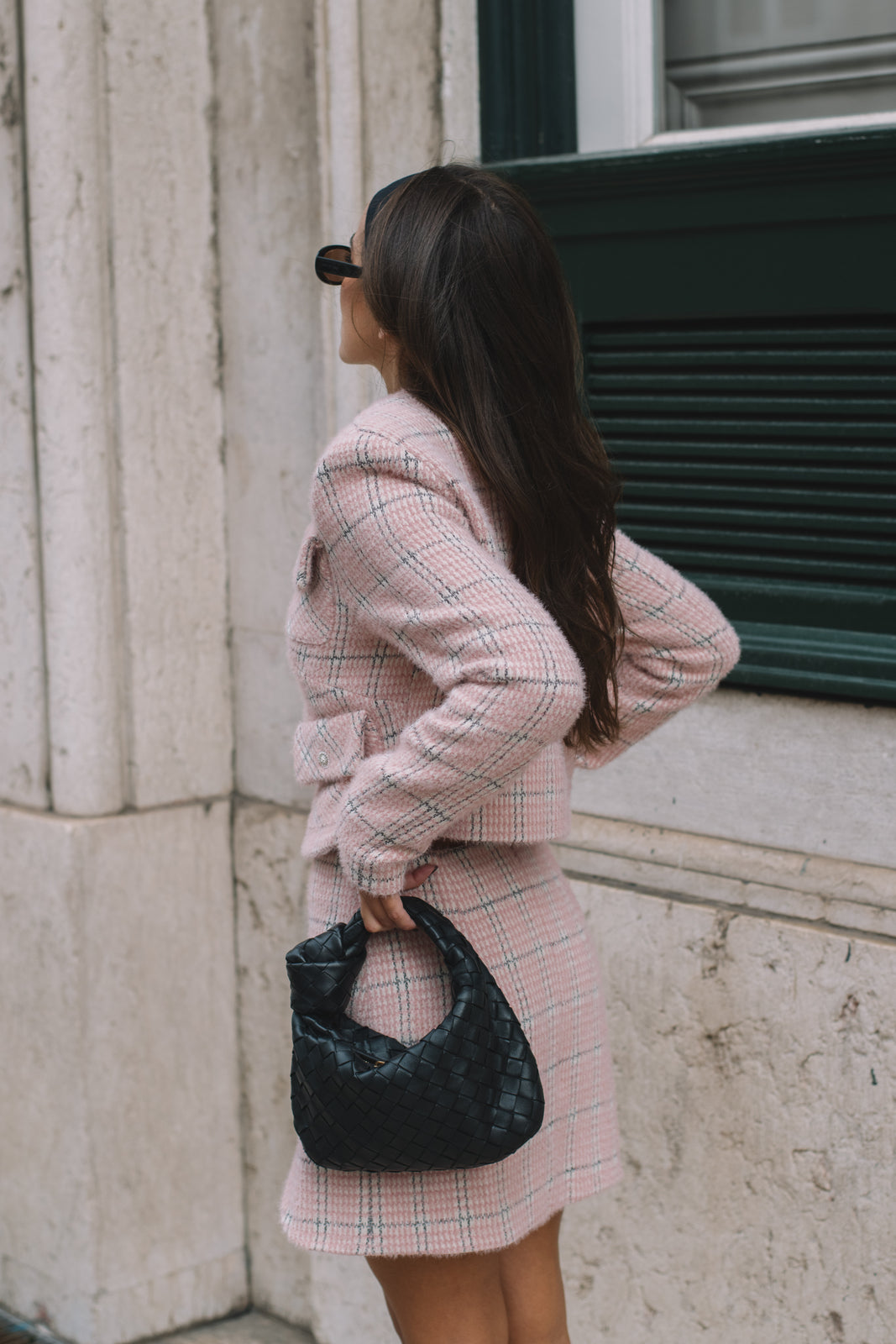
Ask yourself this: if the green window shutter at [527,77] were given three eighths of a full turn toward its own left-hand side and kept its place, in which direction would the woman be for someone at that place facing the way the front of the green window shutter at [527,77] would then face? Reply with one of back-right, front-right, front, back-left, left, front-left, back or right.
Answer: back-right

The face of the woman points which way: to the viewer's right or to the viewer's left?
to the viewer's left

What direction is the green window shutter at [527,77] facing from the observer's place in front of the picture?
facing the viewer
